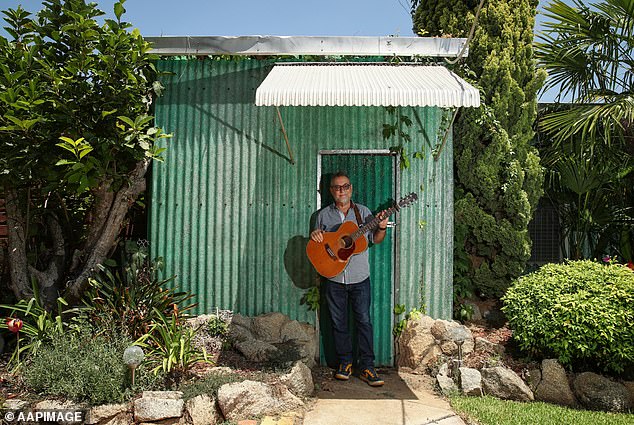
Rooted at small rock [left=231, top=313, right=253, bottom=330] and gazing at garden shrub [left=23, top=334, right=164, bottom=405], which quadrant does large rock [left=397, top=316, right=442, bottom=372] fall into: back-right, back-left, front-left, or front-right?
back-left

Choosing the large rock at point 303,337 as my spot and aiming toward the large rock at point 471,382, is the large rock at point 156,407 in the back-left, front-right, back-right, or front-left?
back-right

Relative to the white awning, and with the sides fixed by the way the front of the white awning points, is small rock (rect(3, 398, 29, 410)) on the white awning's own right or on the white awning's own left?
on the white awning's own right

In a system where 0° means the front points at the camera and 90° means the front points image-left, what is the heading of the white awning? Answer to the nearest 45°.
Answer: approximately 0°

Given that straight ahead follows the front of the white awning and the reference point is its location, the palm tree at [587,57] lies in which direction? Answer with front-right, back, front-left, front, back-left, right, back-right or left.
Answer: back-left

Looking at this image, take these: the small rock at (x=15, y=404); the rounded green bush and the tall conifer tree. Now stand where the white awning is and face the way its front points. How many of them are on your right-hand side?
1

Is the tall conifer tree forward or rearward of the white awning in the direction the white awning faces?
rearward

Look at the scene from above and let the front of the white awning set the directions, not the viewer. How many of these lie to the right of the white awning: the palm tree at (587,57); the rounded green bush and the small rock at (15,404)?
1
